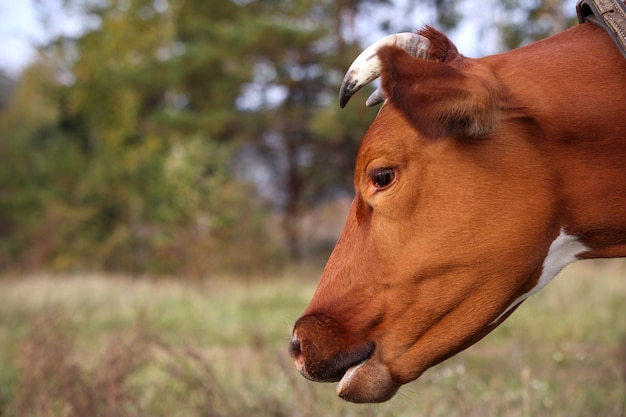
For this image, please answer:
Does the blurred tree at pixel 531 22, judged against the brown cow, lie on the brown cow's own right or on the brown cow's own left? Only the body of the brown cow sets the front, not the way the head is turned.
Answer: on the brown cow's own right

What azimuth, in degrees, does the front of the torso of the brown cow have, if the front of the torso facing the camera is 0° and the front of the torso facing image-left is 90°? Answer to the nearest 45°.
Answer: approximately 90°
